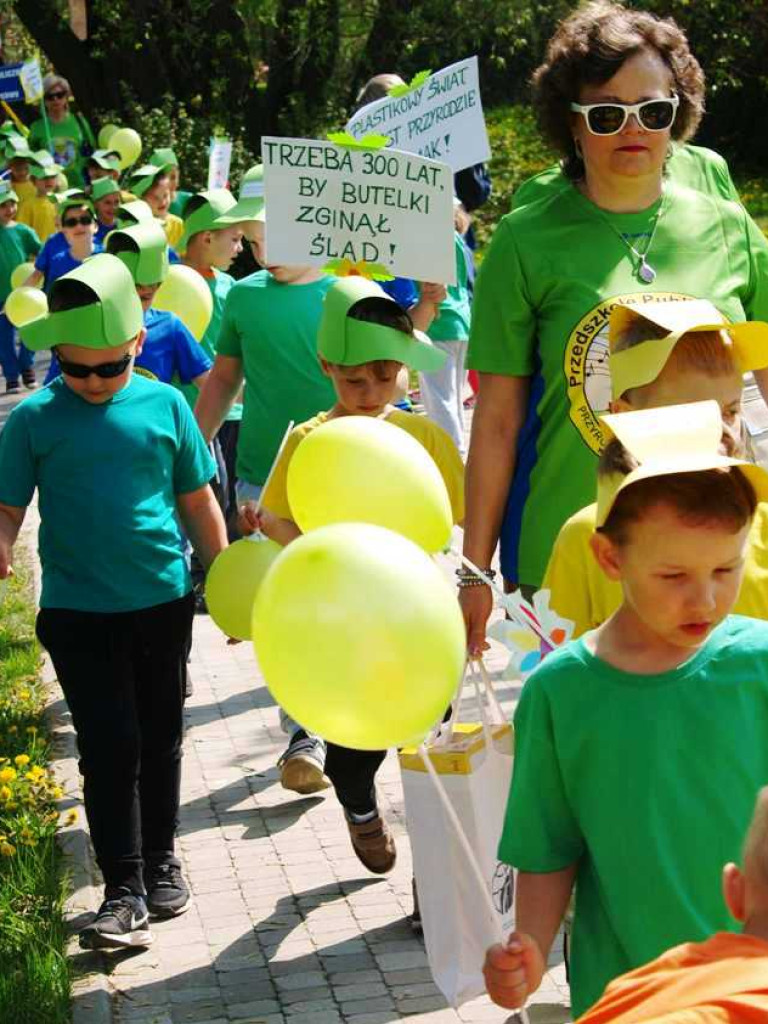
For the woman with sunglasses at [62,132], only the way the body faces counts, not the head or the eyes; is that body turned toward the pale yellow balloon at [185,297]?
yes

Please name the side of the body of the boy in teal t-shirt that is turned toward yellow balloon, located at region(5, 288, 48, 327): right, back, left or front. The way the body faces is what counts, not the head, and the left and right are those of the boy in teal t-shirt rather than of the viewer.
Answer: back

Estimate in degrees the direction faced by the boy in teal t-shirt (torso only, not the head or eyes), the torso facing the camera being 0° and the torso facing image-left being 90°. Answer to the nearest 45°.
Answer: approximately 0°

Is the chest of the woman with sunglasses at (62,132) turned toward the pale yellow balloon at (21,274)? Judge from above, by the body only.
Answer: yes

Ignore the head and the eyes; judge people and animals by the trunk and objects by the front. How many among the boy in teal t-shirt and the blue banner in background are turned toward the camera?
2

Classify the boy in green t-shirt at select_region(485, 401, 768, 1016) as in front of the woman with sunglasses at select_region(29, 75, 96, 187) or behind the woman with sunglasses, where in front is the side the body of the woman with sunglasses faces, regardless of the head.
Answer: in front

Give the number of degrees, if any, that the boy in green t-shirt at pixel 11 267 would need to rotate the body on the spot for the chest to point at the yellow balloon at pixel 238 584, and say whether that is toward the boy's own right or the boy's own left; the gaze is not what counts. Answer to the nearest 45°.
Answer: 0° — they already face it

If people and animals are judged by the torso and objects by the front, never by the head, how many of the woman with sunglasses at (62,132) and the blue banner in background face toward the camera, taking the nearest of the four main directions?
2

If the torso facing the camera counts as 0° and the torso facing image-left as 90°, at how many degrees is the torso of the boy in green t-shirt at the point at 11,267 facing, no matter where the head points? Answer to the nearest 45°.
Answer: approximately 0°
